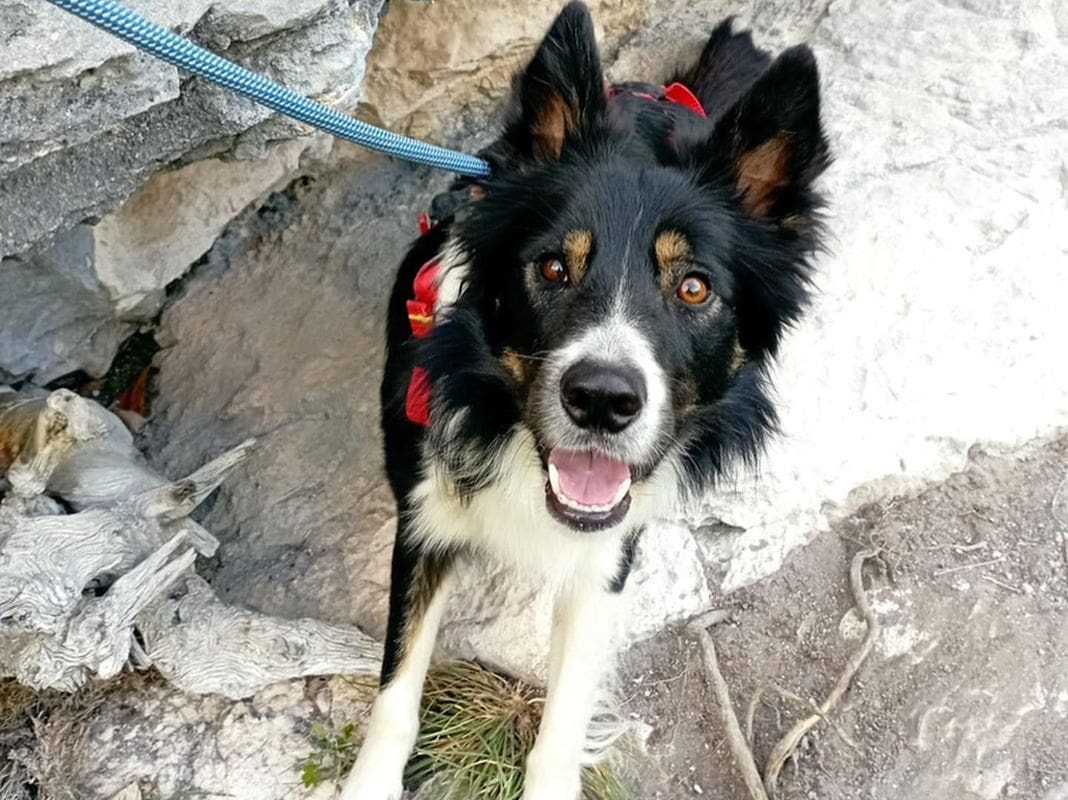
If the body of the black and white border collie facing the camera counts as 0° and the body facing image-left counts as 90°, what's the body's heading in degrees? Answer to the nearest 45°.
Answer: approximately 0°

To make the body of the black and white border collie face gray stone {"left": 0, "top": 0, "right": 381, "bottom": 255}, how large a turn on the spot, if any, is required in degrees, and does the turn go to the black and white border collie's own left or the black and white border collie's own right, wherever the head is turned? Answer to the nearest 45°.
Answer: approximately 90° to the black and white border collie's own right

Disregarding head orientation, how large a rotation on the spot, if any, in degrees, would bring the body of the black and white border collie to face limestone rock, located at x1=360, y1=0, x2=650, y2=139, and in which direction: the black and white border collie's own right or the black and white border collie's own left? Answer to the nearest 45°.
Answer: approximately 135° to the black and white border collie's own right

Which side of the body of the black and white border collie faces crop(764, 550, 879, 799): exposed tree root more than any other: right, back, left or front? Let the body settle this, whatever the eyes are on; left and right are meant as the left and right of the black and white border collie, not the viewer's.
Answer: left

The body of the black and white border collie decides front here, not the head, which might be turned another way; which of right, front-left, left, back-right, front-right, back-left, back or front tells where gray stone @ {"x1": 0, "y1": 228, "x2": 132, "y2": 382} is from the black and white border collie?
right

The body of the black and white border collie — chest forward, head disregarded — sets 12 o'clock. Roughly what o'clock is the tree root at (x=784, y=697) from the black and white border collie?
The tree root is roughly at 9 o'clock from the black and white border collie.
